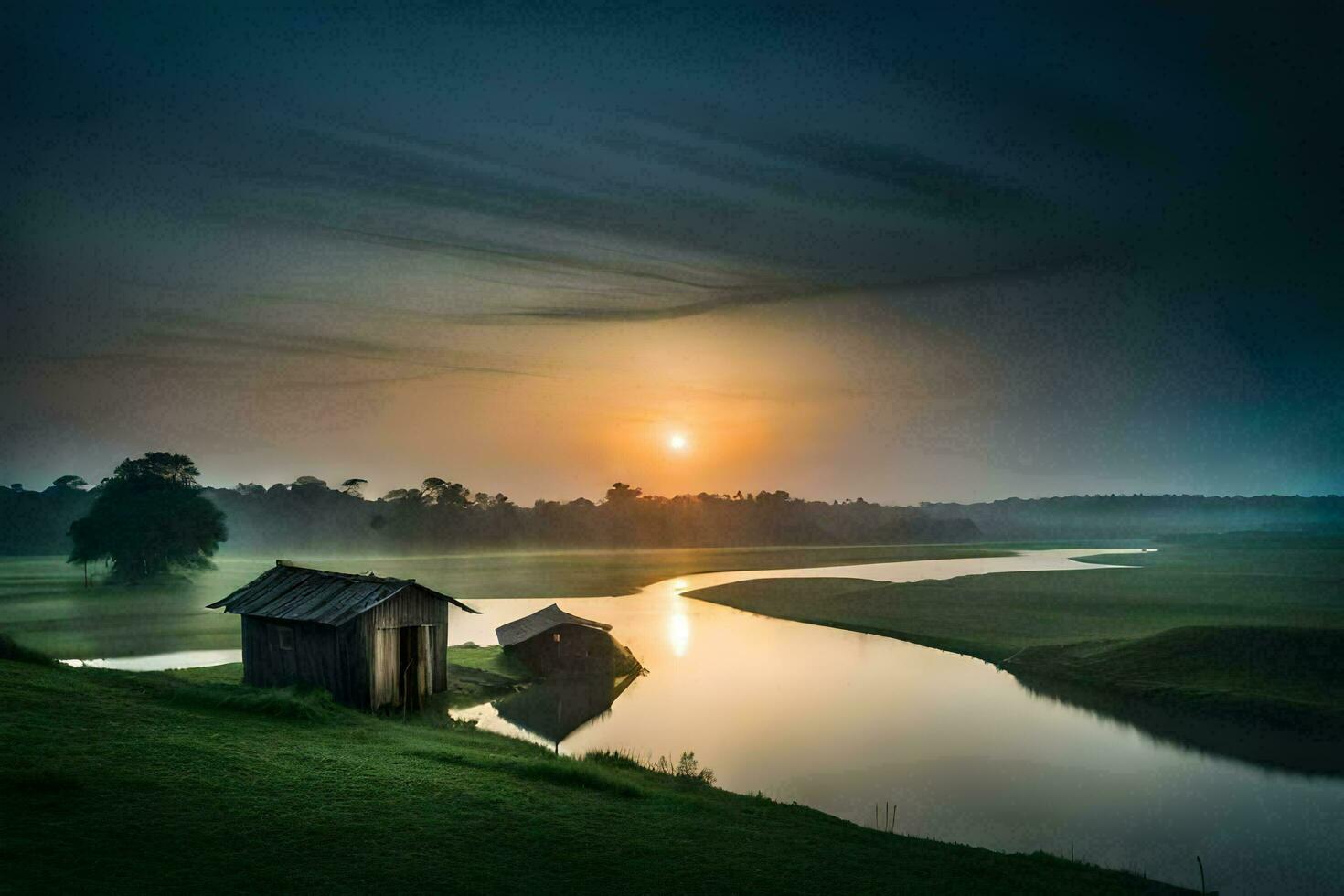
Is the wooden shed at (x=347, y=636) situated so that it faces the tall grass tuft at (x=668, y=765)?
yes

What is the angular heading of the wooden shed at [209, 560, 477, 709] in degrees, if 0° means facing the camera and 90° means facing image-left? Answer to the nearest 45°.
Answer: approximately 315°

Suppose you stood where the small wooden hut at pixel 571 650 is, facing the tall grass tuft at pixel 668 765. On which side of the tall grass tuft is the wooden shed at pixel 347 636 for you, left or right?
right

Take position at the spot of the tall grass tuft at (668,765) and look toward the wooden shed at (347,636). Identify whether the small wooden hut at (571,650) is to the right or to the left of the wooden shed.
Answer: right

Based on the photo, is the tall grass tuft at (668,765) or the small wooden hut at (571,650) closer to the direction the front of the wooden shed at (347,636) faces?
the tall grass tuft

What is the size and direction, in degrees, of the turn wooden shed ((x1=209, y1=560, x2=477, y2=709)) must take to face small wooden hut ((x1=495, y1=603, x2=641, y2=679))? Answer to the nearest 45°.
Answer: approximately 90° to its left
